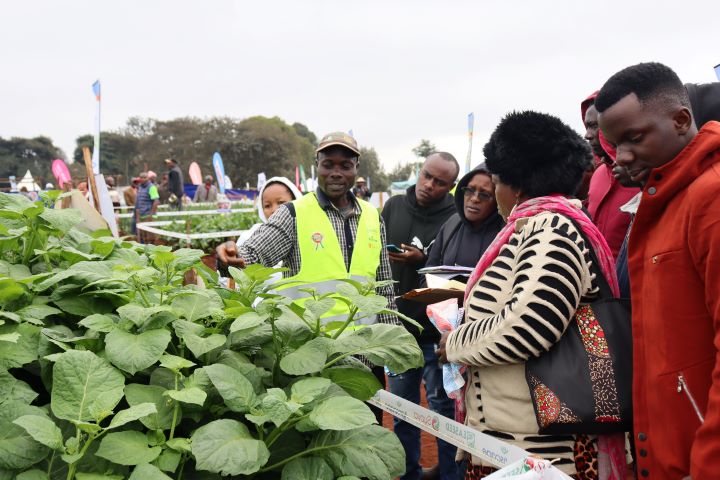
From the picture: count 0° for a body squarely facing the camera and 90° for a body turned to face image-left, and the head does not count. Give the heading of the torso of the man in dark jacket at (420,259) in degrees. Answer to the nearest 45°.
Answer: approximately 45°

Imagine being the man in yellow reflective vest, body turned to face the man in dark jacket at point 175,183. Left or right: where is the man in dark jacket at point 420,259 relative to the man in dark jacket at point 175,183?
right

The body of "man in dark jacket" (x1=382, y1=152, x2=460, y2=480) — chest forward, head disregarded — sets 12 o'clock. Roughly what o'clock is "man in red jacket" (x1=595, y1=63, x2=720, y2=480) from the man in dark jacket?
The man in red jacket is roughly at 10 o'clock from the man in dark jacket.

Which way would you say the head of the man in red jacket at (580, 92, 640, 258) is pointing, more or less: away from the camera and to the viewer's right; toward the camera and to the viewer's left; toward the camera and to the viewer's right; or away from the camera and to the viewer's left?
toward the camera and to the viewer's left

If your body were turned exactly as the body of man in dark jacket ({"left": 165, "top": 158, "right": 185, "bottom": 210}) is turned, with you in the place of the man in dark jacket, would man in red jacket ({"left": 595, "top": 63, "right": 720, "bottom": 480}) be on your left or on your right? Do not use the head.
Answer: on your left

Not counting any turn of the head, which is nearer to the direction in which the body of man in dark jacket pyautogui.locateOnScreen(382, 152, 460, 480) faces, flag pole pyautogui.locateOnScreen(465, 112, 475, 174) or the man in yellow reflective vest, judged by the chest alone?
the man in yellow reflective vest

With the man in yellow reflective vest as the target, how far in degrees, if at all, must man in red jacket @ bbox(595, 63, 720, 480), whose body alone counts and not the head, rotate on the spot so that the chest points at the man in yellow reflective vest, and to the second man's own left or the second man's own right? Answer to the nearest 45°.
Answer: approximately 90° to the second man's own right

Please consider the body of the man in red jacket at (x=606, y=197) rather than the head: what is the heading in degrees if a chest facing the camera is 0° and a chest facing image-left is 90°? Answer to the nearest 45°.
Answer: approximately 45°

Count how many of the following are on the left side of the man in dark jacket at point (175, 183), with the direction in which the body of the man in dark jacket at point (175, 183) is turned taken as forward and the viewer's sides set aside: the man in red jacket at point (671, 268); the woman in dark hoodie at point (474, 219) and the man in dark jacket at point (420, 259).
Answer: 3

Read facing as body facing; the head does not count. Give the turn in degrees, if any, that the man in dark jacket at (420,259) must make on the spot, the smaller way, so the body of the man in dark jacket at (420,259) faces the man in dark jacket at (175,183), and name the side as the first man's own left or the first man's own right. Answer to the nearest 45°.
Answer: approximately 90° to the first man's own right

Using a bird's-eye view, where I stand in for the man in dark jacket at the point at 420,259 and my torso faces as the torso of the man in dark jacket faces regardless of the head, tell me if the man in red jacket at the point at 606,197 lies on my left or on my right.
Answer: on my left

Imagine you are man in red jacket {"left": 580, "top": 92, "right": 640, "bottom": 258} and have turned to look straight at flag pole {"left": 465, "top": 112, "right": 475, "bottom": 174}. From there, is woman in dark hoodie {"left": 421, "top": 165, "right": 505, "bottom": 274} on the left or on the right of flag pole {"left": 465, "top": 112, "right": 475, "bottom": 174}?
left

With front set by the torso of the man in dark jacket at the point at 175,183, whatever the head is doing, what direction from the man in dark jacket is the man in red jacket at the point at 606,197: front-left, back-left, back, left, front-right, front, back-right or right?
left
